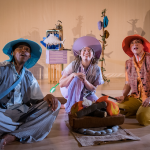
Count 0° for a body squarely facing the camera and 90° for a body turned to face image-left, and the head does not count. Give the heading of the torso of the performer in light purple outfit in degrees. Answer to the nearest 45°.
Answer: approximately 0°

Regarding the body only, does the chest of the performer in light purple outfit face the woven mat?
yes
